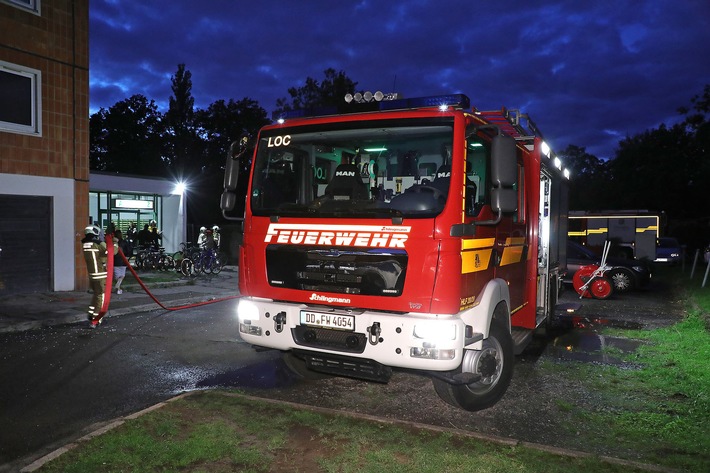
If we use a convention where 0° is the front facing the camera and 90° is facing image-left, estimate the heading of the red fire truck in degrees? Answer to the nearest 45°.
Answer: approximately 45°

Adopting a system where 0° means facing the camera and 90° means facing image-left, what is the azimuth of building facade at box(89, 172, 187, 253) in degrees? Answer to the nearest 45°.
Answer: approximately 0°

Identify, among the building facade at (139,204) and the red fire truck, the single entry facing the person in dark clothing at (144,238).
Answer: the building facade

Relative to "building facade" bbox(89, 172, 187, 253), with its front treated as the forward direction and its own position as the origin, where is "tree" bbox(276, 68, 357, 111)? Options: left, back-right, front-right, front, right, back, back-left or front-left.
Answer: back-left

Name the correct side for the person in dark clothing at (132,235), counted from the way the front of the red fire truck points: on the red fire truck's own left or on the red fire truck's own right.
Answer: on the red fire truck's own right

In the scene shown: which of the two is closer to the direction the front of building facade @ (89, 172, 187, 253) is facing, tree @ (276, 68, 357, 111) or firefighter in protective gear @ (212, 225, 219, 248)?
the firefighter in protective gear

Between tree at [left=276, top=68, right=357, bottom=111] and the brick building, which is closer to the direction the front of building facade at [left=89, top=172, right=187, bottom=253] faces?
the brick building

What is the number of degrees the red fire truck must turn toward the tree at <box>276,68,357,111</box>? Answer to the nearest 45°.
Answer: approximately 135° to its right

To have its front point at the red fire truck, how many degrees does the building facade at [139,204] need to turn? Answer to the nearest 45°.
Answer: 0° — it already faces it
